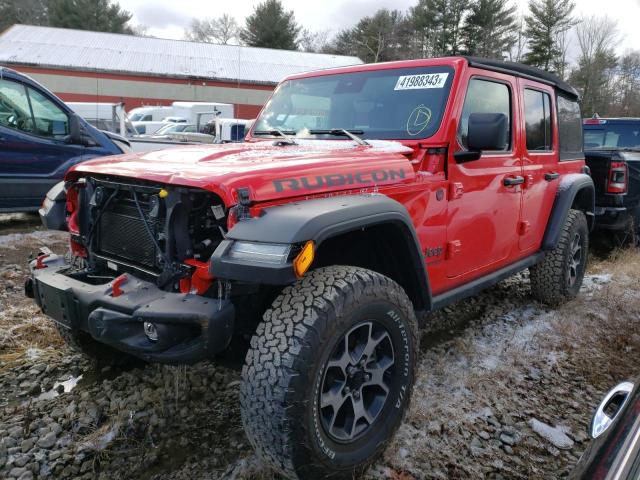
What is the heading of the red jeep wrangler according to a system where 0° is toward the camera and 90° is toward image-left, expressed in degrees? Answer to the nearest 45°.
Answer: approximately 45°

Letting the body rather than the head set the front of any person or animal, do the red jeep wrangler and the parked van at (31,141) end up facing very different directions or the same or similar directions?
very different directions

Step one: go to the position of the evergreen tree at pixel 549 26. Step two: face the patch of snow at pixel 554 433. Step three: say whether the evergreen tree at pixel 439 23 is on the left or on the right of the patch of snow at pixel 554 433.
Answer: right

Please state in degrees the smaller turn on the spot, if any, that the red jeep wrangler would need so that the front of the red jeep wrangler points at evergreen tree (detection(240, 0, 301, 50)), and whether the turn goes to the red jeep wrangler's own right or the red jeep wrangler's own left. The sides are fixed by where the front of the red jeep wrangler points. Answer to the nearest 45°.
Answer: approximately 135° to the red jeep wrangler's own right

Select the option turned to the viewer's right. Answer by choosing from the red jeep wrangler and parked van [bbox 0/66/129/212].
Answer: the parked van

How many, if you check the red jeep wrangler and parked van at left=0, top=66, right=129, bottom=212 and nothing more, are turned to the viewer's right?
1

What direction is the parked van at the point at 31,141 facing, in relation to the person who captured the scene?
facing to the right of the viewer

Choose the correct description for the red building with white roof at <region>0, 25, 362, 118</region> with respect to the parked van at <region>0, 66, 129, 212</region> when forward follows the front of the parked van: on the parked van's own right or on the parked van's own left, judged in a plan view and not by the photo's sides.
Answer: on the parked van's own left

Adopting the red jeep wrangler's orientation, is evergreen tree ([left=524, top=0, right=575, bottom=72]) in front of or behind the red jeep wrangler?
behind

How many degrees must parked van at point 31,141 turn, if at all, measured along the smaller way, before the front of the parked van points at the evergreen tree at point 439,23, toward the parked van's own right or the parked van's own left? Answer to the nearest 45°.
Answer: approximately 45° to the parked van's own left

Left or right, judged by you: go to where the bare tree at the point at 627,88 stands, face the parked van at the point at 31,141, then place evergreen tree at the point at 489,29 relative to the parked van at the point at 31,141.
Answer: right
